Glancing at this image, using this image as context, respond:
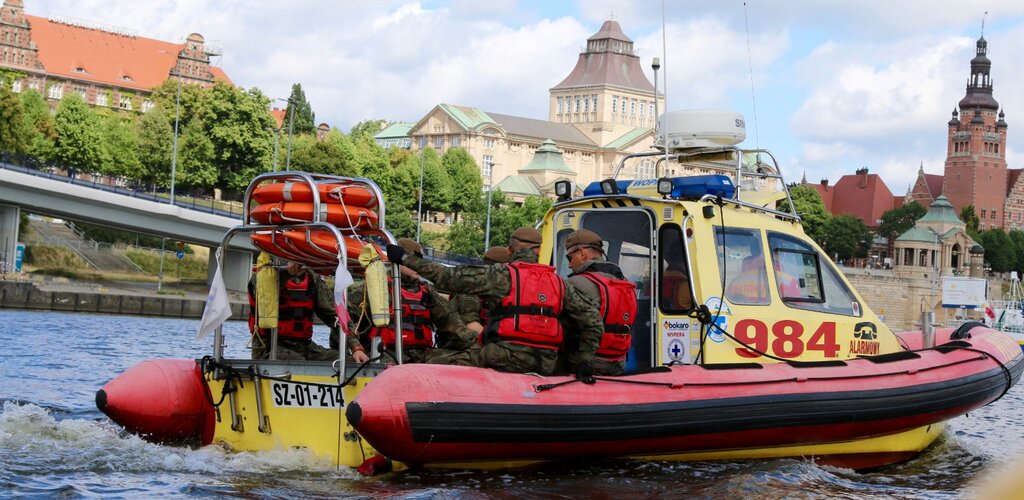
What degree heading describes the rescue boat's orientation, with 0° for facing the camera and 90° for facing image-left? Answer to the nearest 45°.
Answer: approximately 225°
